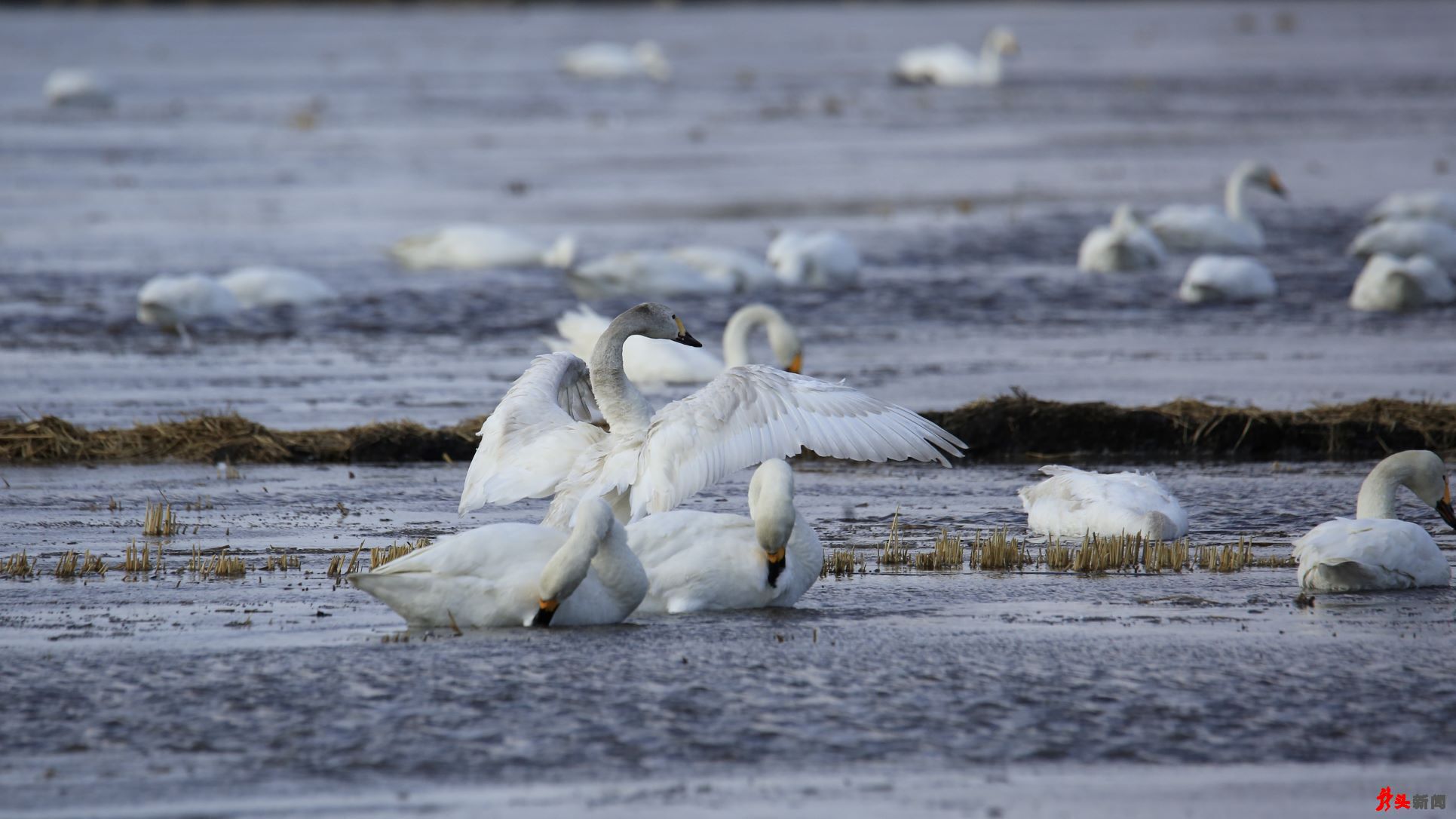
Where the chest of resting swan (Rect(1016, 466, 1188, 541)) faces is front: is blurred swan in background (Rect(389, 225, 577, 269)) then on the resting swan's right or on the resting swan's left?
on the resting swan's left

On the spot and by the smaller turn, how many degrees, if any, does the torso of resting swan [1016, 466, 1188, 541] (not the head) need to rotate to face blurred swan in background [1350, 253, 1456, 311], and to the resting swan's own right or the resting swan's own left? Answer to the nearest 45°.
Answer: approximately 90° to the resting swan's own left

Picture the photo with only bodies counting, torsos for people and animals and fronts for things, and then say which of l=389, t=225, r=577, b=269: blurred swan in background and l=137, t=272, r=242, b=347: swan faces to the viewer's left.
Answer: the swan

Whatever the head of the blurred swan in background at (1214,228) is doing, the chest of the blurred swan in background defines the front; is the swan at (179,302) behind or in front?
behind

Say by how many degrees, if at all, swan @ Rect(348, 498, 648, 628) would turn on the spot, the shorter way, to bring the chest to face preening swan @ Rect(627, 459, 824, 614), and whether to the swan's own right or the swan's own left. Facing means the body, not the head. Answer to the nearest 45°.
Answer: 0° — it already faces it

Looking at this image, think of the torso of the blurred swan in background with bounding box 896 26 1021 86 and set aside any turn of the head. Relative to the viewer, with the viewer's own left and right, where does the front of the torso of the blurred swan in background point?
facing to the right of the viewer

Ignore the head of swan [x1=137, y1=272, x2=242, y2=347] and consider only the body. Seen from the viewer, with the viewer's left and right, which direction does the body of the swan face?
facing to the left of the viewer

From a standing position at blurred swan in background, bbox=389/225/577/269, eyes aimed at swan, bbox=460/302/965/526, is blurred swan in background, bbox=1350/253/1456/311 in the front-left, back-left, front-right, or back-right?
front-left

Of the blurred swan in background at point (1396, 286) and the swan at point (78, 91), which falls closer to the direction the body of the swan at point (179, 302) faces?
the swan

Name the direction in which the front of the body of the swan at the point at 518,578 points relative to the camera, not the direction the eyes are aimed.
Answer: to the viewer's right

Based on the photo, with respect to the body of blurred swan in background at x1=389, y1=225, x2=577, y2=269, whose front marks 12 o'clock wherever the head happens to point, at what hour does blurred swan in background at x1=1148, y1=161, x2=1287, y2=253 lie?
blurred swan in background at x1=1148, y1=161, x2=1287, y2=253 is roughly at 12 o'clock from blurred swan in background at x1=389, y1=225, x2=577, y2=269.

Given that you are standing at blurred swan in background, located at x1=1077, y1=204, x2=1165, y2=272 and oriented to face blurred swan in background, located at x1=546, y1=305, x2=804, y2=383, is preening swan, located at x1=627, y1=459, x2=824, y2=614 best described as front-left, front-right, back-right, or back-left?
front-left

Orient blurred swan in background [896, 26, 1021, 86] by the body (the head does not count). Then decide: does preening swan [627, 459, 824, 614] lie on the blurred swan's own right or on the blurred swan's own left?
on the blurred swan's own right

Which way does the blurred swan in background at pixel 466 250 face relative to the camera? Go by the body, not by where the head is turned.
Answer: to the viewer's right

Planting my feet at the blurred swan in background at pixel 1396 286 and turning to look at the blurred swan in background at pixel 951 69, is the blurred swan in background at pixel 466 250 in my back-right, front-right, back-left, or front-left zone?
front-left

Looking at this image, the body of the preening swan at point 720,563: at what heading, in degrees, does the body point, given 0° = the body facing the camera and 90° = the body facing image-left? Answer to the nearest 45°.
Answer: approximately 270°
